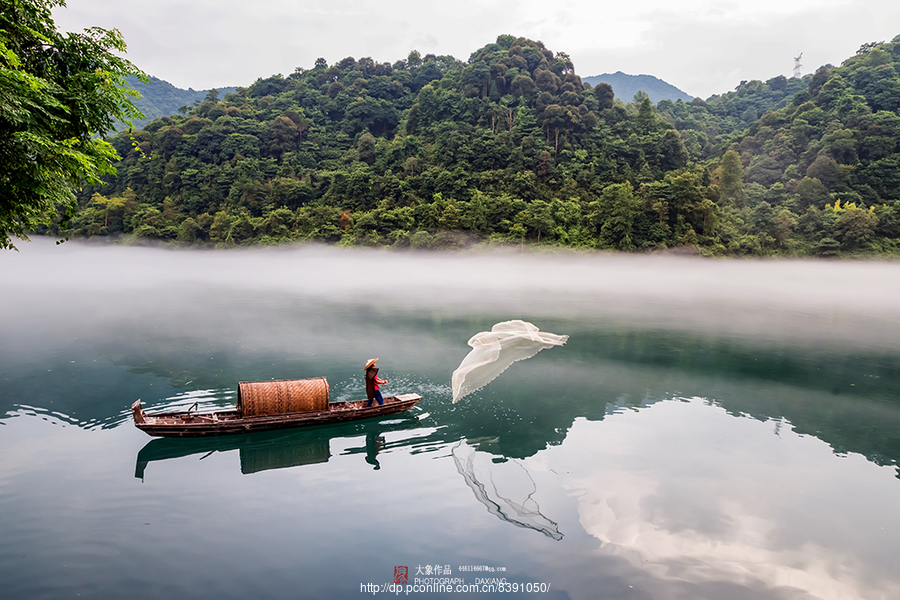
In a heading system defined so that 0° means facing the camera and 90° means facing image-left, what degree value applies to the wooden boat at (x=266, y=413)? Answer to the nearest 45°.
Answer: approximately 270°

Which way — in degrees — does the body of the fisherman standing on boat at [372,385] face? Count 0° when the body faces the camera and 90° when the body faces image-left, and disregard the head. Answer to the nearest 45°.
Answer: approximately 270°
